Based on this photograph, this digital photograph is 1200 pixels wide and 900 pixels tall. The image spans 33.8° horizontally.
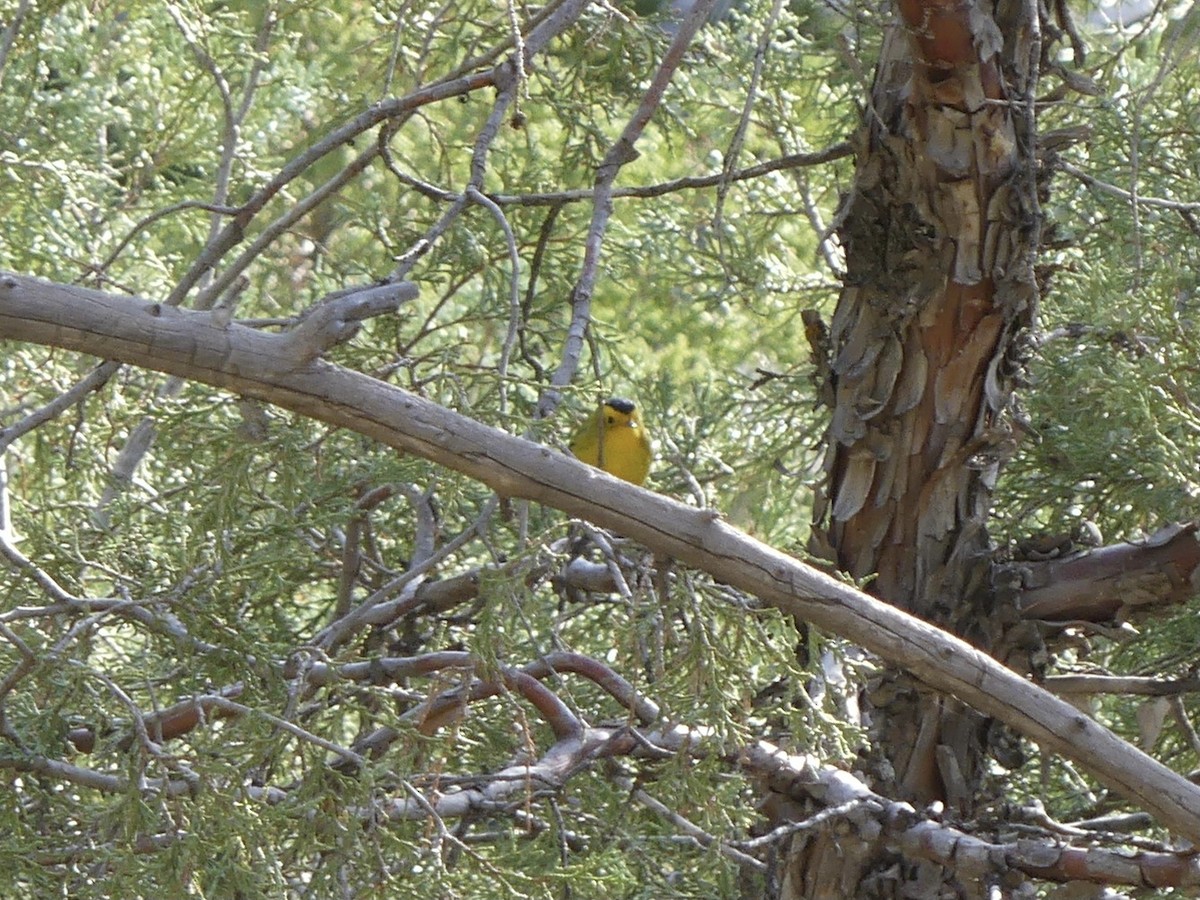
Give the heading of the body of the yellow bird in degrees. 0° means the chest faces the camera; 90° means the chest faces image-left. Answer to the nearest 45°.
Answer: approximately 315°
